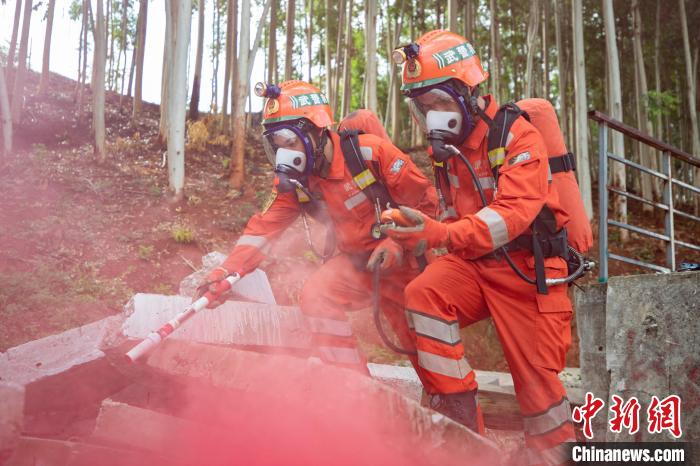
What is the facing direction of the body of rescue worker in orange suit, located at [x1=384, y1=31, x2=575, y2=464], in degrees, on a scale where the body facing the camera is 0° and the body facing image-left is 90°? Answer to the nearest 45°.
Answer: approximately 45°

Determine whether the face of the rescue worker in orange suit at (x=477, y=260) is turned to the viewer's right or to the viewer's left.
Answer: to the viewer's left

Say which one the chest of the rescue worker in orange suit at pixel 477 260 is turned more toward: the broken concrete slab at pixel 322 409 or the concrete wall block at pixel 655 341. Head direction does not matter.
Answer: the broken concrete slab

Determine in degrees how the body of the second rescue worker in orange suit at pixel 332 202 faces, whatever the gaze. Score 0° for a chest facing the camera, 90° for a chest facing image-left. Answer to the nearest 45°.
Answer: approximately 45°

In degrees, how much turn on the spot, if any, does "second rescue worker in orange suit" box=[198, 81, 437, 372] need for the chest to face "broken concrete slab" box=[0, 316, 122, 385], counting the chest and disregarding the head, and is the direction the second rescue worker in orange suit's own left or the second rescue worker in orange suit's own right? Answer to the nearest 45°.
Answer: approximately 45° to the second rescue worker in orange suit's own right

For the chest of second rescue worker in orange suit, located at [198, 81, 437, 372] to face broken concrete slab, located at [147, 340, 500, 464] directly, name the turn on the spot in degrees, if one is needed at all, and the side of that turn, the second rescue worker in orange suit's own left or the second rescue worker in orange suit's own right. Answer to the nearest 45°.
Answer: approximately 45° to the second rescue worker in orange suit's own left

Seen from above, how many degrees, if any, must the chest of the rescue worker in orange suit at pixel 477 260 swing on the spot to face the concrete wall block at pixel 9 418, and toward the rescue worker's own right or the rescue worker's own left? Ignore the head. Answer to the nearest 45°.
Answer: approximately 45° to the rescue worker's own right

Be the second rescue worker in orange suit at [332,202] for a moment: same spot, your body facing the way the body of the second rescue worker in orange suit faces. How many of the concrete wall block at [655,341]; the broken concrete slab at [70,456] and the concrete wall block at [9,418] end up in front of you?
2

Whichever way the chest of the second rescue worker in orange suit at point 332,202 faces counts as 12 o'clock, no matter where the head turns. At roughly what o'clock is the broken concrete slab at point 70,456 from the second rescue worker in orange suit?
The broken concrete slab is roughly at 12 o'clock from the second rescue worker in orange suit.

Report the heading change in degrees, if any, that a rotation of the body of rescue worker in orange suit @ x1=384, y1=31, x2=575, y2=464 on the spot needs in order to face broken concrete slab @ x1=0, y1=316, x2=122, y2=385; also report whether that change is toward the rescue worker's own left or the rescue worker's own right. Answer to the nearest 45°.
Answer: approximately 45° to the rescue worker's own right
